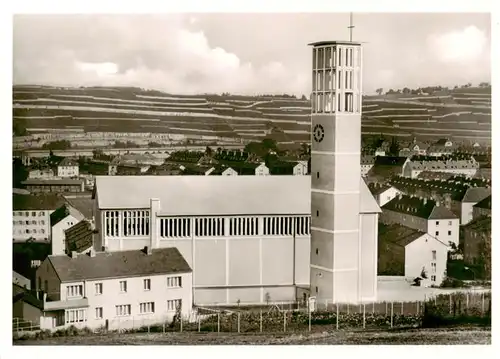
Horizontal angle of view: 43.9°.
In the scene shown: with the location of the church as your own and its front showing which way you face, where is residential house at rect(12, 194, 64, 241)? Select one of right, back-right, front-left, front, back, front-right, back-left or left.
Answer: back

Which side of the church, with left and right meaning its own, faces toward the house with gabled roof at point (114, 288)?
back

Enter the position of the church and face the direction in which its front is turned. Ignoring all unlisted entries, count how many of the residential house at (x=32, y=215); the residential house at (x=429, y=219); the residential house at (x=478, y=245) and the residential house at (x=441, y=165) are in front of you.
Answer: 3

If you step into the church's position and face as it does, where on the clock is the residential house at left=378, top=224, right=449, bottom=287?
The residential house is roughly at 12 o'clock from the church.

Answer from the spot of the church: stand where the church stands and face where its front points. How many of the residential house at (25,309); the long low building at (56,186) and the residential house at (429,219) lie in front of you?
1

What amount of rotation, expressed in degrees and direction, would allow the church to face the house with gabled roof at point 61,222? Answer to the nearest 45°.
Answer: approximately 180°

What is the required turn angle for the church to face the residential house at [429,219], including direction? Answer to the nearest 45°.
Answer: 0° — it already faces it

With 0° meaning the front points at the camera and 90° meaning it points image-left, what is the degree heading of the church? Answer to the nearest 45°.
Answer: approximately 270°
